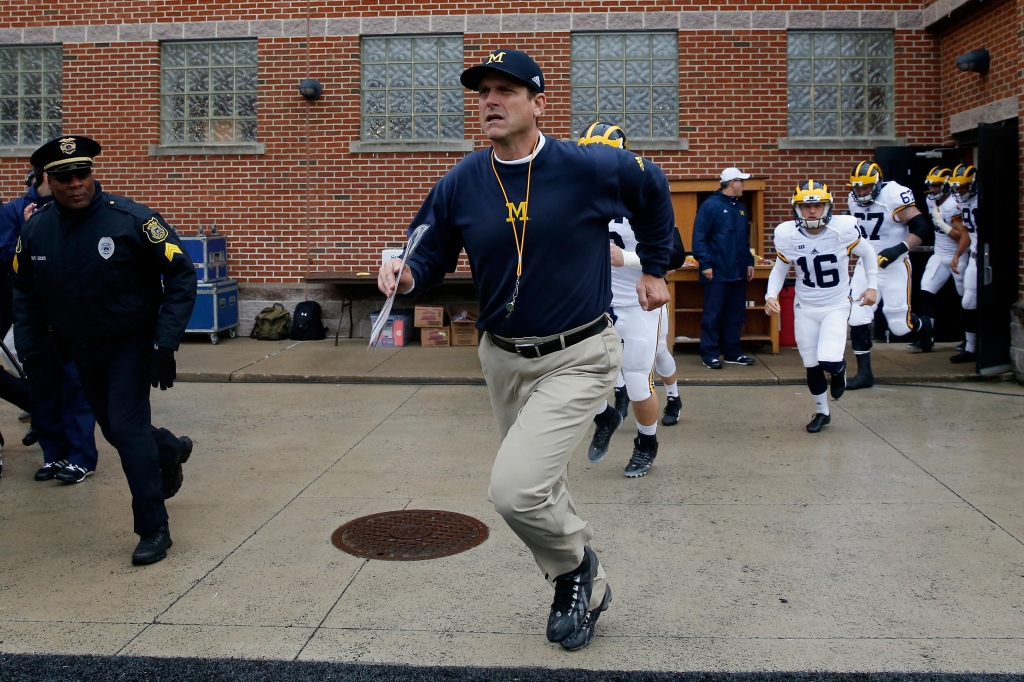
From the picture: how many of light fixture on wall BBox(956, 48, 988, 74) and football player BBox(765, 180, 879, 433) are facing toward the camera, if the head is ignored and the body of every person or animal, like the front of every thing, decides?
1

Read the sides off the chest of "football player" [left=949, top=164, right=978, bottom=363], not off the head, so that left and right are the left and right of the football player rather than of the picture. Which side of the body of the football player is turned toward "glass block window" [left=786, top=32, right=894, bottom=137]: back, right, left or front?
right

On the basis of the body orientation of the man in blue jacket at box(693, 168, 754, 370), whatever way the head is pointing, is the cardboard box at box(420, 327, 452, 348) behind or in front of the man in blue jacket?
behind

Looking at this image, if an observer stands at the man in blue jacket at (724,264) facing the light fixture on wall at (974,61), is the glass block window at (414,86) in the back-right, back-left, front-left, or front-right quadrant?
back-left

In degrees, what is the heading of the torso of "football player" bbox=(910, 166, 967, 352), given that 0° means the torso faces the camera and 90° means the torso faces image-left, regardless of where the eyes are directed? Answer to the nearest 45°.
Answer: approximately 45°

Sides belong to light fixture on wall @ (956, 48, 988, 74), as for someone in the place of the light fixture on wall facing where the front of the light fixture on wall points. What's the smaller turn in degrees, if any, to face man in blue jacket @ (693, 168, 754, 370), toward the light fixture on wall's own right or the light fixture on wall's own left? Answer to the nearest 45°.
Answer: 0° — it already faces them
